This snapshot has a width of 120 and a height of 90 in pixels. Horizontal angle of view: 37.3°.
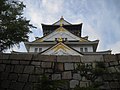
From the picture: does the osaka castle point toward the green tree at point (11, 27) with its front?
yes

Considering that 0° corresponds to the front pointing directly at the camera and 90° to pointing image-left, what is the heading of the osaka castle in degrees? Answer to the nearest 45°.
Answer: approximately 0°

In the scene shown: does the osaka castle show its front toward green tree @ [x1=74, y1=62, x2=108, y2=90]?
yes
